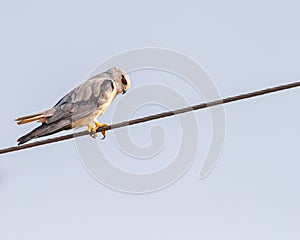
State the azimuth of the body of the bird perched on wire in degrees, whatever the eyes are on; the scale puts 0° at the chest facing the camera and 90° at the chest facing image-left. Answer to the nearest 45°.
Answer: approximately 270°
